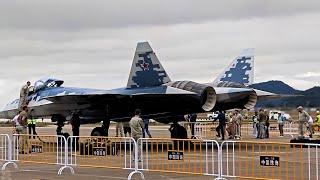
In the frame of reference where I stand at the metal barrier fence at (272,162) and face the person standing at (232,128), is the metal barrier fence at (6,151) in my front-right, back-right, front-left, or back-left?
front-left

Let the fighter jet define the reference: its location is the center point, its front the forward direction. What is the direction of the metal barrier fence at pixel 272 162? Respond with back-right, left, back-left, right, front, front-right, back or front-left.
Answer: back-left

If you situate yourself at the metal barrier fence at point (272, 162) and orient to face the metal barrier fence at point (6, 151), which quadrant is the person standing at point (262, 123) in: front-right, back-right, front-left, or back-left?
front-right

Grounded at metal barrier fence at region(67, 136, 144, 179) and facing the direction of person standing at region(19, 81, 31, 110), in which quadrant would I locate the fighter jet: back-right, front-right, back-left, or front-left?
front-right

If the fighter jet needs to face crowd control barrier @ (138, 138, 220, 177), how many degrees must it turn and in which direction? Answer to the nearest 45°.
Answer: approximately 135° to its left

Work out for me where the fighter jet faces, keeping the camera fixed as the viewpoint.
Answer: facing away from the viewer and to the left of the viewer
